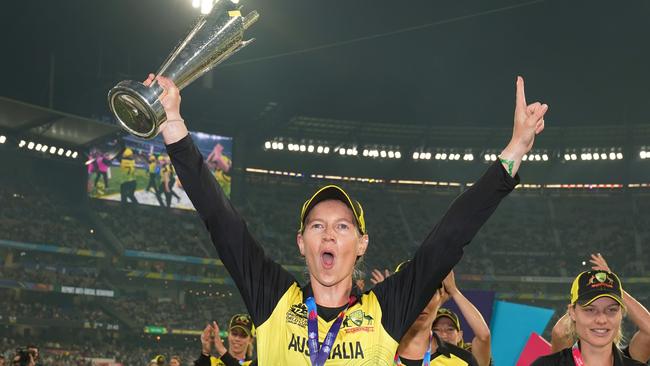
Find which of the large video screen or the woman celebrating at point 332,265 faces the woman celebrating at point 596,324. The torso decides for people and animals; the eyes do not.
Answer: the large video screen

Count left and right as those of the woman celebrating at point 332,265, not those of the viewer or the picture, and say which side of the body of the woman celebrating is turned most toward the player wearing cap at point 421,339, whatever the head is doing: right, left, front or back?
back

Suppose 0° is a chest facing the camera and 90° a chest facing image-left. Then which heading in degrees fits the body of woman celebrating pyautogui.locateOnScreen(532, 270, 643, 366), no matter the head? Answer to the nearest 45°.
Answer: approximately 0°

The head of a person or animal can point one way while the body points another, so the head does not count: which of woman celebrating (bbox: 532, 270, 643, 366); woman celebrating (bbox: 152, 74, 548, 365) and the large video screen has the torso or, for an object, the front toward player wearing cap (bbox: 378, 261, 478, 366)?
the large video screen

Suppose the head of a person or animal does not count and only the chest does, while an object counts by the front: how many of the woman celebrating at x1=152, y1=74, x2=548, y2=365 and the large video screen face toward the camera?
2

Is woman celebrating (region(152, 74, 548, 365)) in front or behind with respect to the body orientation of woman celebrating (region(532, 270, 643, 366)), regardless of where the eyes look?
in front

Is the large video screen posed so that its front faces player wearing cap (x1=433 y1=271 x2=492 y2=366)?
yes

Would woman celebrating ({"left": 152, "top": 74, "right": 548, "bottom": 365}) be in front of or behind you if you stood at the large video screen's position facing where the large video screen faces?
in front

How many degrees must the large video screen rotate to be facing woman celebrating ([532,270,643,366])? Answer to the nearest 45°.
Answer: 0° — it already faces them

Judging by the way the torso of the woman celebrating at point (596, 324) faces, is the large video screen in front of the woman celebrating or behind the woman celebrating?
behind
